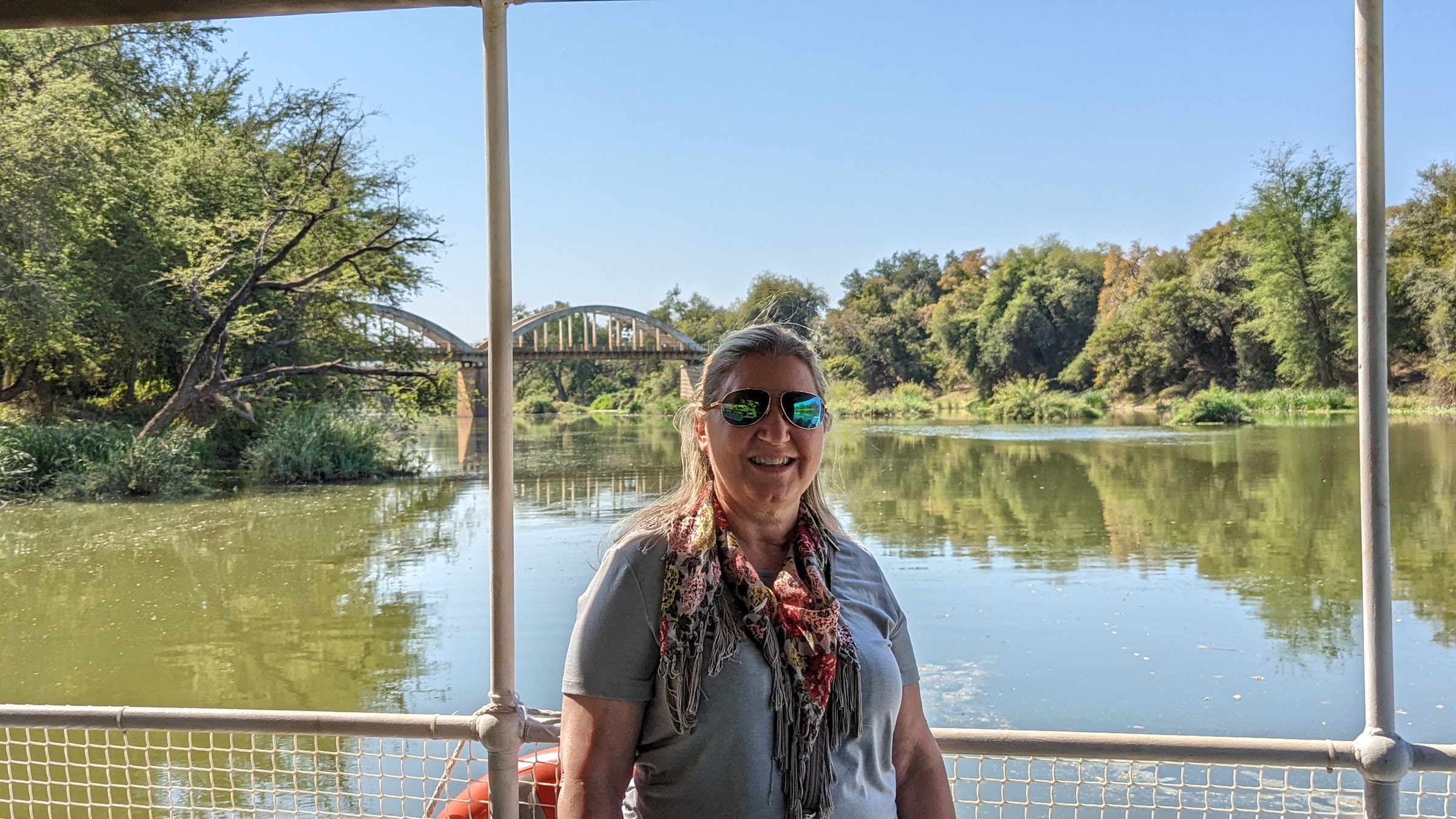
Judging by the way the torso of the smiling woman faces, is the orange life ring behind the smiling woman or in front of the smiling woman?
behind

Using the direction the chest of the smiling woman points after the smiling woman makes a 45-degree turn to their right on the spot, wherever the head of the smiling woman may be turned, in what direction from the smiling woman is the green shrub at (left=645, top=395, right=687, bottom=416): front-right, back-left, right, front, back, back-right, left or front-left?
back

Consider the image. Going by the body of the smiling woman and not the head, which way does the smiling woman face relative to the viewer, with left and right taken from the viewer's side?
facing the viewer and to the right of the viewer

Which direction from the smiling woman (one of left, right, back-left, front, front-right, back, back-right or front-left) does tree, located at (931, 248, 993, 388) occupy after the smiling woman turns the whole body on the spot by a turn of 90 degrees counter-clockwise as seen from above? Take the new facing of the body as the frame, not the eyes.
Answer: front-left

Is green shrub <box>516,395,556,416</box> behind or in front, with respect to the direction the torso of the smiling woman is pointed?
behind

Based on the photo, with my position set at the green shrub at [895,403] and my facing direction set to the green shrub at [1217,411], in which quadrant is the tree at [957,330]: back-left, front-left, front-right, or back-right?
front-left

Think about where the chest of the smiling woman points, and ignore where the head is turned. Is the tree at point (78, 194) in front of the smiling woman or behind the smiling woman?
behind

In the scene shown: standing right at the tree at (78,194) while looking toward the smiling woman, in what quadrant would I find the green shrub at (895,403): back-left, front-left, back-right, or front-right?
back-left

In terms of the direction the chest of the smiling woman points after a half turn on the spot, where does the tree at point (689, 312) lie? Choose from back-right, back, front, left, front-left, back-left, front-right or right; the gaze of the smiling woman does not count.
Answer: front-right

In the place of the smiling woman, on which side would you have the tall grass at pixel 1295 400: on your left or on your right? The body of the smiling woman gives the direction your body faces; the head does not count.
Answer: on your left

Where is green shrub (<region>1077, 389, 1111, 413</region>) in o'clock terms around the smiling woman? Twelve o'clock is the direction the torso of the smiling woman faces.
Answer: The green shrub is roughly at 8 o'clock from the smiling woman.

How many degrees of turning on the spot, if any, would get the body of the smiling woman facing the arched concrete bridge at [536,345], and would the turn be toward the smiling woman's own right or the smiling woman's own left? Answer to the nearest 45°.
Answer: approximately 135° to the smiling woman's own left
